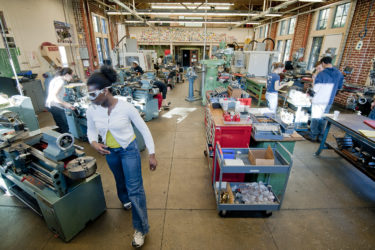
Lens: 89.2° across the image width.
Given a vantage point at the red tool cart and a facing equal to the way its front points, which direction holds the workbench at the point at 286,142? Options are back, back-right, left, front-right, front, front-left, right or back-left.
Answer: back

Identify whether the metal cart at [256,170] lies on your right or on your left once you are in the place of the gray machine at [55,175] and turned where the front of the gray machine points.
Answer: on your left

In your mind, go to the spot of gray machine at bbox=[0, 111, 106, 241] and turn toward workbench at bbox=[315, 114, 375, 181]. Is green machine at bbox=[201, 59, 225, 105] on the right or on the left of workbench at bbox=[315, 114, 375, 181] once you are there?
left

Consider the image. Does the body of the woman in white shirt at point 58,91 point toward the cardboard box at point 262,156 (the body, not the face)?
no

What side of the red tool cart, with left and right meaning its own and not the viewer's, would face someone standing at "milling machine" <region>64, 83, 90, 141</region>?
front

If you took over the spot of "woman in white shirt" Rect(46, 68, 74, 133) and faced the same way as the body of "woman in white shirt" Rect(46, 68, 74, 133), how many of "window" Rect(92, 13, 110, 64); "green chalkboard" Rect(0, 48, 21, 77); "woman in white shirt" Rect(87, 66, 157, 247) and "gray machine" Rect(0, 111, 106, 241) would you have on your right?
2

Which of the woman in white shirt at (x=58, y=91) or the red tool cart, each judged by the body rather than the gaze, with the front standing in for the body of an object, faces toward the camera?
the red tool cart
